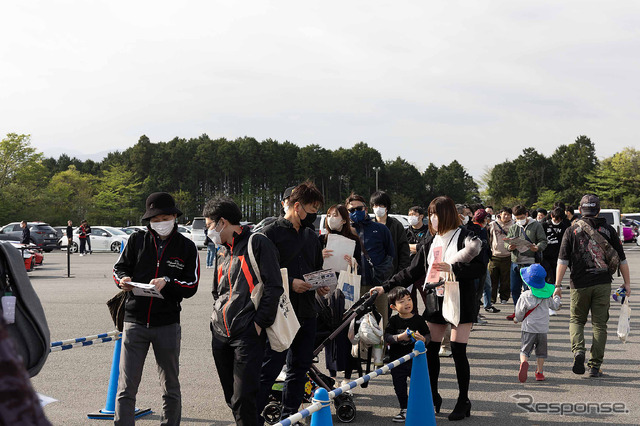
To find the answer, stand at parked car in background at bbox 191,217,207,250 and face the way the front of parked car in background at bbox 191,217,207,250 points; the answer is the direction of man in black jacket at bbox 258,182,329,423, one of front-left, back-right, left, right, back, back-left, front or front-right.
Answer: back

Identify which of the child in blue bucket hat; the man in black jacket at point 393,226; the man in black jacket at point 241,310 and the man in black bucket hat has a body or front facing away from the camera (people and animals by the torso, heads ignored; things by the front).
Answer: the child in blue bucket hat

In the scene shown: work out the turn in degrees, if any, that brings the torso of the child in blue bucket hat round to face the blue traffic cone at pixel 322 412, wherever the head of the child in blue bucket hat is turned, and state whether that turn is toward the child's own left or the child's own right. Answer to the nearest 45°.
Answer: approximately 180°

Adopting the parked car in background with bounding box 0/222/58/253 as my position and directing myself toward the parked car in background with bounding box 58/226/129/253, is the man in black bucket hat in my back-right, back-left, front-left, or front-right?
front-right

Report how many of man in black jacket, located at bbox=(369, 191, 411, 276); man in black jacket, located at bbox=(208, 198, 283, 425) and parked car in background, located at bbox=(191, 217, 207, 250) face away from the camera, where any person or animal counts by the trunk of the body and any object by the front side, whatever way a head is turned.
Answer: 0

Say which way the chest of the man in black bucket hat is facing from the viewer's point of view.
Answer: toward the camera

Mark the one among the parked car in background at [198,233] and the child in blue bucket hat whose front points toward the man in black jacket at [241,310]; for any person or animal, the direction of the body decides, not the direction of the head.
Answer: the parked car in background

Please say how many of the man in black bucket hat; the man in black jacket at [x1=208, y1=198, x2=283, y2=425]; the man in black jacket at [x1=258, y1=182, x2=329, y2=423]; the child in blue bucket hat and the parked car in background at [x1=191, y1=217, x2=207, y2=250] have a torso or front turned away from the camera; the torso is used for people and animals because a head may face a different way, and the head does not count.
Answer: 1

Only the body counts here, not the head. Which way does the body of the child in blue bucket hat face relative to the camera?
away from the camera

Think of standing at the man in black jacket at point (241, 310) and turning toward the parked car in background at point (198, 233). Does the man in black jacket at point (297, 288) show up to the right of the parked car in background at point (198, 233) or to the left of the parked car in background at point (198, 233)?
right

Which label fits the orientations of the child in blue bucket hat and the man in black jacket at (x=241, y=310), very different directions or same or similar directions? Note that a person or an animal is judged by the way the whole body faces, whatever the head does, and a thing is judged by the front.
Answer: very different directions

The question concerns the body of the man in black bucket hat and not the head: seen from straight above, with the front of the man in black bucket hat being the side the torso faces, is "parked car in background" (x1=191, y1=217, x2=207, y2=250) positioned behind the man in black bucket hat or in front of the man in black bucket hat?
behind

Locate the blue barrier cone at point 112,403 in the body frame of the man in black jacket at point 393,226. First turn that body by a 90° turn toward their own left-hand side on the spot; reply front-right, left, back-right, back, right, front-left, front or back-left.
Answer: right

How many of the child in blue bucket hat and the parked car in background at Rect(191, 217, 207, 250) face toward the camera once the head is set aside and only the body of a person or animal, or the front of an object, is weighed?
1

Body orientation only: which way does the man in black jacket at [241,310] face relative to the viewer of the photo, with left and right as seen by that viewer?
facing the viewer and to the left of the viewer

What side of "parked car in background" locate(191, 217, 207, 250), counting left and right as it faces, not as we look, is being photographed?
front

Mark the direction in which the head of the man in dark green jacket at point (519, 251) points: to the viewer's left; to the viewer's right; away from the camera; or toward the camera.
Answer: toward the camera
